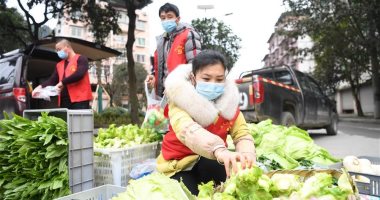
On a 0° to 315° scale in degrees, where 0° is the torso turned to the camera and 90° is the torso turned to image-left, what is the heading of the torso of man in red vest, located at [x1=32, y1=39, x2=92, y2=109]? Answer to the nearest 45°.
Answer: approximately 45°

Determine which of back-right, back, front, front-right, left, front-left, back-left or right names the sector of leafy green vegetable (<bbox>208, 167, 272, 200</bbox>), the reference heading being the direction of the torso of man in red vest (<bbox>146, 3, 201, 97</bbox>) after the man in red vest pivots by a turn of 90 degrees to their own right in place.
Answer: back-left

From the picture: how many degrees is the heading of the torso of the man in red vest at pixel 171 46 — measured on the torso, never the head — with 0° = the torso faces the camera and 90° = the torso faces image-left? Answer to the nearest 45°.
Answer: approximately 45°

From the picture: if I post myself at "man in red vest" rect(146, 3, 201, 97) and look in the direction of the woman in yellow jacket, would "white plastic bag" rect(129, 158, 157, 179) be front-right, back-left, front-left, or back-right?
front-right

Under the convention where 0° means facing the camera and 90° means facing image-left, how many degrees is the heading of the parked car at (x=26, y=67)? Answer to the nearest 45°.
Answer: approximately 135°

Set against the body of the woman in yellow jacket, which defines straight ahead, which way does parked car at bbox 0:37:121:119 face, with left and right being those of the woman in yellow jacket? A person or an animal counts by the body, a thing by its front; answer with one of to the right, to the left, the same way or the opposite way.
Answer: the opposite way

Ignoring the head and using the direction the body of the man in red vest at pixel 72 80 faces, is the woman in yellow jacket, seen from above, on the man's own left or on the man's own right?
on the man's own left

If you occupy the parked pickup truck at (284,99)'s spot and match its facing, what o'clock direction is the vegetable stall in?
The vegetable stall is roughly at 5 o'clock from the parked pickup truck.

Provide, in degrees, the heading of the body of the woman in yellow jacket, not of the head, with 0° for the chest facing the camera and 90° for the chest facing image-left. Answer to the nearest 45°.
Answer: approximately 315°

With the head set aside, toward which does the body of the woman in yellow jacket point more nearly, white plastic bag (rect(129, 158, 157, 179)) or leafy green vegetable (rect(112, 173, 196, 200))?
the leafy green vegetable

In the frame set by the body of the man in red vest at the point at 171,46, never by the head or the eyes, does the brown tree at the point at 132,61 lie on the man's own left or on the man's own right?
on the man's own right

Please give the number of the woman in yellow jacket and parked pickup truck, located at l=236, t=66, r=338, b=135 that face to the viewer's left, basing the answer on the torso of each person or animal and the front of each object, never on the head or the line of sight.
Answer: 0
